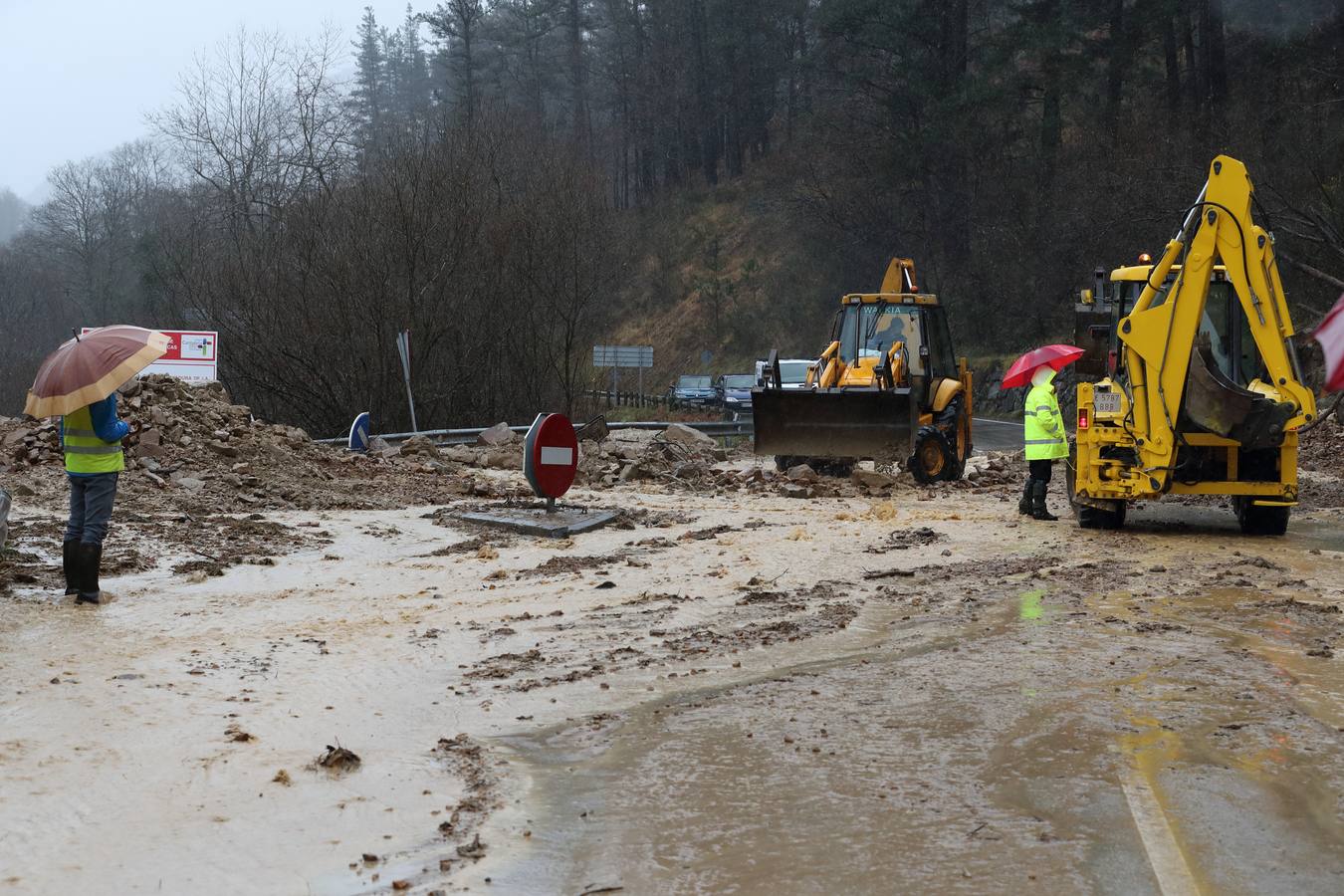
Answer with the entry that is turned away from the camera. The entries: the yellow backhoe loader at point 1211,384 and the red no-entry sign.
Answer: the yellow backhoe loader

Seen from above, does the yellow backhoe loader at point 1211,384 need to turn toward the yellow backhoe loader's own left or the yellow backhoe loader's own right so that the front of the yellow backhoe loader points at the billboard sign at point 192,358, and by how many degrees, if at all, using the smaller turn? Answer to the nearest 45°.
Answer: approximately 90° to the yellow backhoe loader's own left

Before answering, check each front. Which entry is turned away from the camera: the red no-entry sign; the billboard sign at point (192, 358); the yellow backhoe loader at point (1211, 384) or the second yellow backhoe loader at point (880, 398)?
the yellow backhoe loader

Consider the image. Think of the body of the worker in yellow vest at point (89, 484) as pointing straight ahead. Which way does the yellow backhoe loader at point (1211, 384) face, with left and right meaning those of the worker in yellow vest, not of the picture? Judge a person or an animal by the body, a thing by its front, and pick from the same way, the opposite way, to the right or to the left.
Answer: the same way

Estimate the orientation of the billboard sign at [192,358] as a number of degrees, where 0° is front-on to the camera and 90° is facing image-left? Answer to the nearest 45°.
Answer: approximately 0°

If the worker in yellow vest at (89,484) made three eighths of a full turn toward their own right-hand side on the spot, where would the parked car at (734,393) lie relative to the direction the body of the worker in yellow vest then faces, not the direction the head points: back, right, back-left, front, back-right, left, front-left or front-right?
back-left

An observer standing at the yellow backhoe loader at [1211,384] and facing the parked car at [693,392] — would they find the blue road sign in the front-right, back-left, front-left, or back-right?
front-left

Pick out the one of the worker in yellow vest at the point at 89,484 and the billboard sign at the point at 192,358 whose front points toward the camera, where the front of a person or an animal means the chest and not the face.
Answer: the billboard sign

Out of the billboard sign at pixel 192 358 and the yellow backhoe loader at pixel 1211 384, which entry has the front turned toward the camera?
the billboard sign

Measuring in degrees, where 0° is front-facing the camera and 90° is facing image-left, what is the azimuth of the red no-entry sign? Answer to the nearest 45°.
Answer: approximately 315°

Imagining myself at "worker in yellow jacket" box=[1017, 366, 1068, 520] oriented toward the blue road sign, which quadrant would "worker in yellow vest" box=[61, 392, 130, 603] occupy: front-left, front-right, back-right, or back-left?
front-left

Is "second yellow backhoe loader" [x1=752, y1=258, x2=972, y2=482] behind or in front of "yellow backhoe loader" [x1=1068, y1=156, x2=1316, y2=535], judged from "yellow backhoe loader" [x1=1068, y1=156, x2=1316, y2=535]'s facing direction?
in front

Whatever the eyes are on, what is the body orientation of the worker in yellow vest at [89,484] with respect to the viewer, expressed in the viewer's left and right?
facing away from the viewer and to the right of the viewer

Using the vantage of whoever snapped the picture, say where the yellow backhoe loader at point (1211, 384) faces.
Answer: facing away from the viewer

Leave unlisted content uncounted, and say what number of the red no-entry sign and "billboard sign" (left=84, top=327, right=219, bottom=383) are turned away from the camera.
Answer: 0
